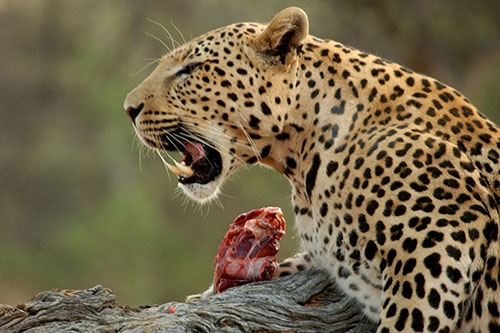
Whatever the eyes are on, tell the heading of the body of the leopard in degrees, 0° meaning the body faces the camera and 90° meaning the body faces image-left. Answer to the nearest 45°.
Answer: approximately 90°
